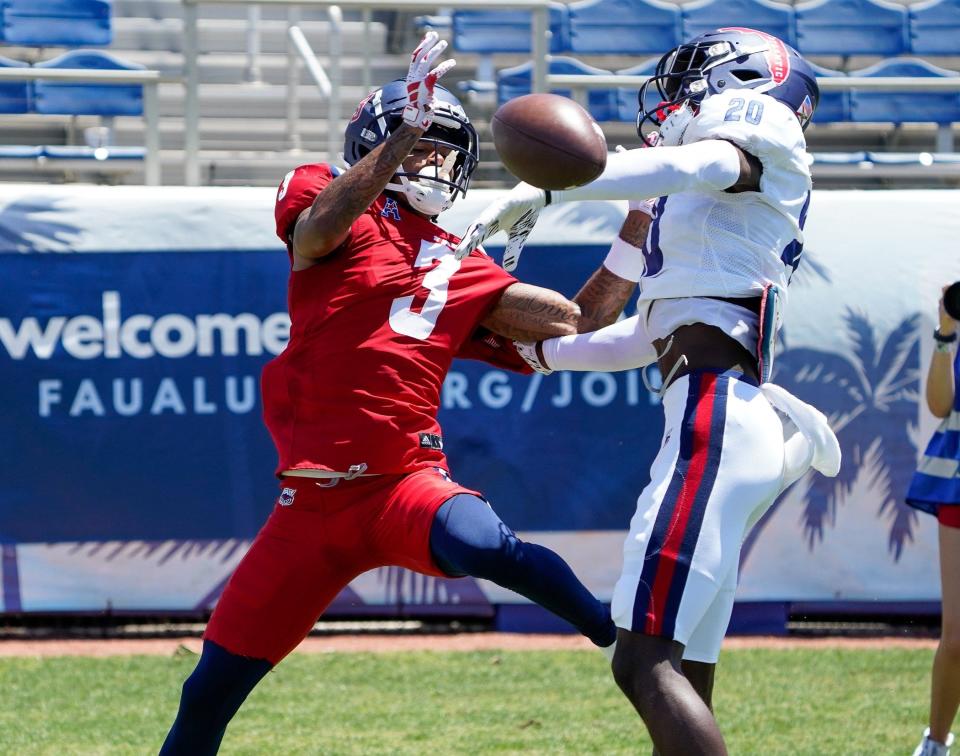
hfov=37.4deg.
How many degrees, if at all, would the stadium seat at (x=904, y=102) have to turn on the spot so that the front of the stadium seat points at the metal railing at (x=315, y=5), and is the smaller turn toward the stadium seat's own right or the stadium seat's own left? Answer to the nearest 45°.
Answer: approximately 45° to the stadium seat's own right

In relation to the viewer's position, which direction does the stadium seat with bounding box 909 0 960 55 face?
facing the viewer

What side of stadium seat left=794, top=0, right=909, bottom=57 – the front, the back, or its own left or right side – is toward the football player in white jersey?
front

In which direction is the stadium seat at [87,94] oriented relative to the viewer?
toward the camera

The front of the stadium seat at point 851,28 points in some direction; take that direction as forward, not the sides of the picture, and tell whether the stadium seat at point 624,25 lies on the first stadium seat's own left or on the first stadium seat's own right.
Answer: on the first stadium seat's own right

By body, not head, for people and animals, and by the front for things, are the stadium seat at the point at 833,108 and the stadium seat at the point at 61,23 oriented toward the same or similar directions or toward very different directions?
same or similar directions

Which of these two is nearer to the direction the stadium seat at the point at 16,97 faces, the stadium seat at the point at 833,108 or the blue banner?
the blue banner

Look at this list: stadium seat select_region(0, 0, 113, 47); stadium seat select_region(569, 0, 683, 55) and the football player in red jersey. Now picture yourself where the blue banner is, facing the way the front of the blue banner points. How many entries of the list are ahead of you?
1

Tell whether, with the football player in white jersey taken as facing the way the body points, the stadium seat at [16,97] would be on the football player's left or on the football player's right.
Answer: on the football player's right

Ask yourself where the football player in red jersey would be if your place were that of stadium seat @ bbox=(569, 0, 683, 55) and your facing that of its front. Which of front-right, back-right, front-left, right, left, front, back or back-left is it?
front

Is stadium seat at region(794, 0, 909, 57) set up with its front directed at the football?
yes

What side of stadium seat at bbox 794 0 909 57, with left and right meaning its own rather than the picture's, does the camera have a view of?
front

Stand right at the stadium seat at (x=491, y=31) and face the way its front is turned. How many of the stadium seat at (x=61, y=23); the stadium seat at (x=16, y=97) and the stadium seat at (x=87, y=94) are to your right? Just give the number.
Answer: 3

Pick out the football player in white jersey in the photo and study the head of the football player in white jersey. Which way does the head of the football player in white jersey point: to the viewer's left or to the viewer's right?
to the viewer's left

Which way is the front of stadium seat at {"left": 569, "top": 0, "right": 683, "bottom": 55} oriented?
toward the camera

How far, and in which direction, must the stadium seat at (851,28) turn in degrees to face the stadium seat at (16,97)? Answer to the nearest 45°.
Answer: approximately 45° to its right

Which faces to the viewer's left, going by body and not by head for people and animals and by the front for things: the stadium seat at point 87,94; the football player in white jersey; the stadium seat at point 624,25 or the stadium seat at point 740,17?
the football player in white jersey

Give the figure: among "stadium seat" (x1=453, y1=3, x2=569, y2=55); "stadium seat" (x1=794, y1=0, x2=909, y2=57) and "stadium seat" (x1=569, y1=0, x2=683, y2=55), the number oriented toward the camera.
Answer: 3

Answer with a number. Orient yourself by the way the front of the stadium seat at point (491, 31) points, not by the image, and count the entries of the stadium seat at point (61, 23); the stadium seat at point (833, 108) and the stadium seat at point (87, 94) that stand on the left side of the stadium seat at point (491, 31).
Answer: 1
